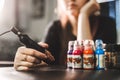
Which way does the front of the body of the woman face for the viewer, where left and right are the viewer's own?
facing the viewer
